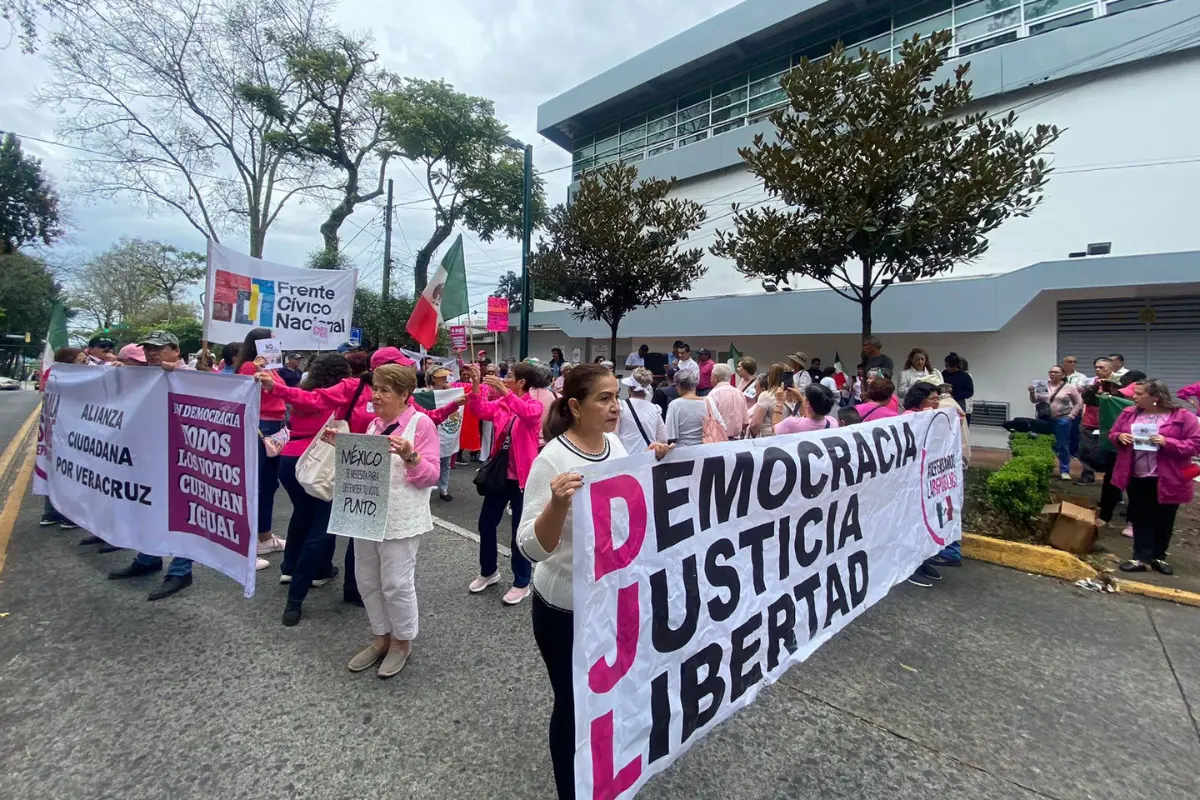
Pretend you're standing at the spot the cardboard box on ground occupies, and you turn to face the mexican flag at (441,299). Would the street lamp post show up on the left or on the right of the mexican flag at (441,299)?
right

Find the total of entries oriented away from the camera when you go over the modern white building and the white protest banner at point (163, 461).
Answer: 0

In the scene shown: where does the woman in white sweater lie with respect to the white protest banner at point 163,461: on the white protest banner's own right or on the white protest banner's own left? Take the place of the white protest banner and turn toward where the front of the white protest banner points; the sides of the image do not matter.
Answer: on the white protest banner's own left

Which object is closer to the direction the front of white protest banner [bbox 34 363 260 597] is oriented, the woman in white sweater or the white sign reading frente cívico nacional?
the woman in white sweater

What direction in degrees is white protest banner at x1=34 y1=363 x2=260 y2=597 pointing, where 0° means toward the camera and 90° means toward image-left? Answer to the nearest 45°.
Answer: approximately 45°

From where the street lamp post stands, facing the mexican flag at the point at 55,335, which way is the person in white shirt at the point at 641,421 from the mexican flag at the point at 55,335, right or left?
left

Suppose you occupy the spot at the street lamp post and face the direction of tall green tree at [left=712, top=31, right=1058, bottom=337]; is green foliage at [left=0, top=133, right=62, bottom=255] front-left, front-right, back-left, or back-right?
back-right

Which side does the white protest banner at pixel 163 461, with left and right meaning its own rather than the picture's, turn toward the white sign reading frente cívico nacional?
back

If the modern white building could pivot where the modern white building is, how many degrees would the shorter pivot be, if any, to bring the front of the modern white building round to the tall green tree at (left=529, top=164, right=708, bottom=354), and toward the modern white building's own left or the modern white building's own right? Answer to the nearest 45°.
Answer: approximately 45° to the modern white building's own right

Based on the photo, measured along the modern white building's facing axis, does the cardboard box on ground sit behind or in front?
in front

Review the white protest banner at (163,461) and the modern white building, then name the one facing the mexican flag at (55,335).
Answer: the modern white building

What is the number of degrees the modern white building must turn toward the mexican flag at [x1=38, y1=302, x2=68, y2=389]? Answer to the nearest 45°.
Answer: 0° — it already faces it

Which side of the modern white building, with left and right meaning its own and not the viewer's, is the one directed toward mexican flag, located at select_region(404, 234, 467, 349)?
front
